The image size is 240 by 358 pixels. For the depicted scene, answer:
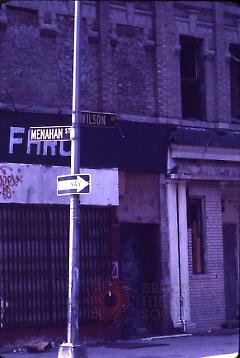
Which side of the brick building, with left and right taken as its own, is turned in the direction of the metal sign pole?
front

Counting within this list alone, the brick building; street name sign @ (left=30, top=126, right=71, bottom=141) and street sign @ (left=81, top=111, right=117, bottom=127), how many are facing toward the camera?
3

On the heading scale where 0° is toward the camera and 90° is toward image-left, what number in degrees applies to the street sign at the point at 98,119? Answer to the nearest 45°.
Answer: approximately 0°

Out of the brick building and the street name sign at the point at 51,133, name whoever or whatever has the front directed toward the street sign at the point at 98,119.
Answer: the brick building

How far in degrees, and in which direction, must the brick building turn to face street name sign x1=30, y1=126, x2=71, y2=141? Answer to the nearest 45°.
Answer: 0° — it already faces it

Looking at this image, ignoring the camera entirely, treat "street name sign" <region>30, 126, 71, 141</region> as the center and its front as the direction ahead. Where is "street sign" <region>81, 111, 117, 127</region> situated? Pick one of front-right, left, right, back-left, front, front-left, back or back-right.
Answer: left

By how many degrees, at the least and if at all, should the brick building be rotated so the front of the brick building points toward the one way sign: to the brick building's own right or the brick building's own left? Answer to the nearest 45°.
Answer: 0° — it already faces it

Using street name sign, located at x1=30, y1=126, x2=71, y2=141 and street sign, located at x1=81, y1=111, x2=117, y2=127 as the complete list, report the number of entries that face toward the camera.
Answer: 2
